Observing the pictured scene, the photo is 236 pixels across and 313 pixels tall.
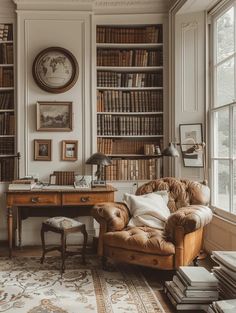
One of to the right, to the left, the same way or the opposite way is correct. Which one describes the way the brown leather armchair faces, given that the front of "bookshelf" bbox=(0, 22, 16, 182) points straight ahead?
to the right

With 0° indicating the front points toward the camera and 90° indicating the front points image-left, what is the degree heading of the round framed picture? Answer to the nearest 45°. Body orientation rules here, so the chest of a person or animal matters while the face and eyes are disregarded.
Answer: approximately 0°

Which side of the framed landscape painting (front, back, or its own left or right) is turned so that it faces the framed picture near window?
left

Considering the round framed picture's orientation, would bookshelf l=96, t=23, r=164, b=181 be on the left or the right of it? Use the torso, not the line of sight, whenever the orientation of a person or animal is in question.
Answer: on its left
